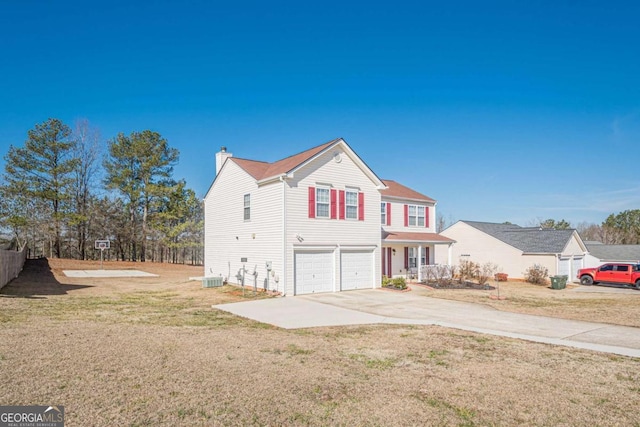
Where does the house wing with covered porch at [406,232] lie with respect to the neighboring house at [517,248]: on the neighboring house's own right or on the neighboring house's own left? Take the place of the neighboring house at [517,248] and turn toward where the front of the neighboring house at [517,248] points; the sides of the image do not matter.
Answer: on the neighboring house's own right

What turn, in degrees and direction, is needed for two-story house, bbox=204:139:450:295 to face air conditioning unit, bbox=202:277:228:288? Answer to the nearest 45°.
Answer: approximately 135° to its right

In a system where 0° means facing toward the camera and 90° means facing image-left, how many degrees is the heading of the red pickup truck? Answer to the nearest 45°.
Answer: approximately 90°

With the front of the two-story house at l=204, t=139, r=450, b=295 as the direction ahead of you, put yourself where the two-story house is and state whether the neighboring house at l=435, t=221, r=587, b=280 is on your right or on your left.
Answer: on your left

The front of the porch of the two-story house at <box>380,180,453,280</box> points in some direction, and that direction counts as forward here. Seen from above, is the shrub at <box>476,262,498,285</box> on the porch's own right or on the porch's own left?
on the porch's own left

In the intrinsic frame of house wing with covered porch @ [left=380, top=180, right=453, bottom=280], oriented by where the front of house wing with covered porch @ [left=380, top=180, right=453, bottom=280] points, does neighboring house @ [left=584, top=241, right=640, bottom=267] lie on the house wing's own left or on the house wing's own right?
on the house wing's own left

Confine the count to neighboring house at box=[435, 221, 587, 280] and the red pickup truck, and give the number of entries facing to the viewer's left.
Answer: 1

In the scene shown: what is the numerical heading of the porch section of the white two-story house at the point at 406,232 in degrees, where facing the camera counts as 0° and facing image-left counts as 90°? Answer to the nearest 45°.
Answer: approximately 315°

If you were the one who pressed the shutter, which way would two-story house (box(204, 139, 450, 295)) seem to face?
facing the viewer and to the right of the viewer
